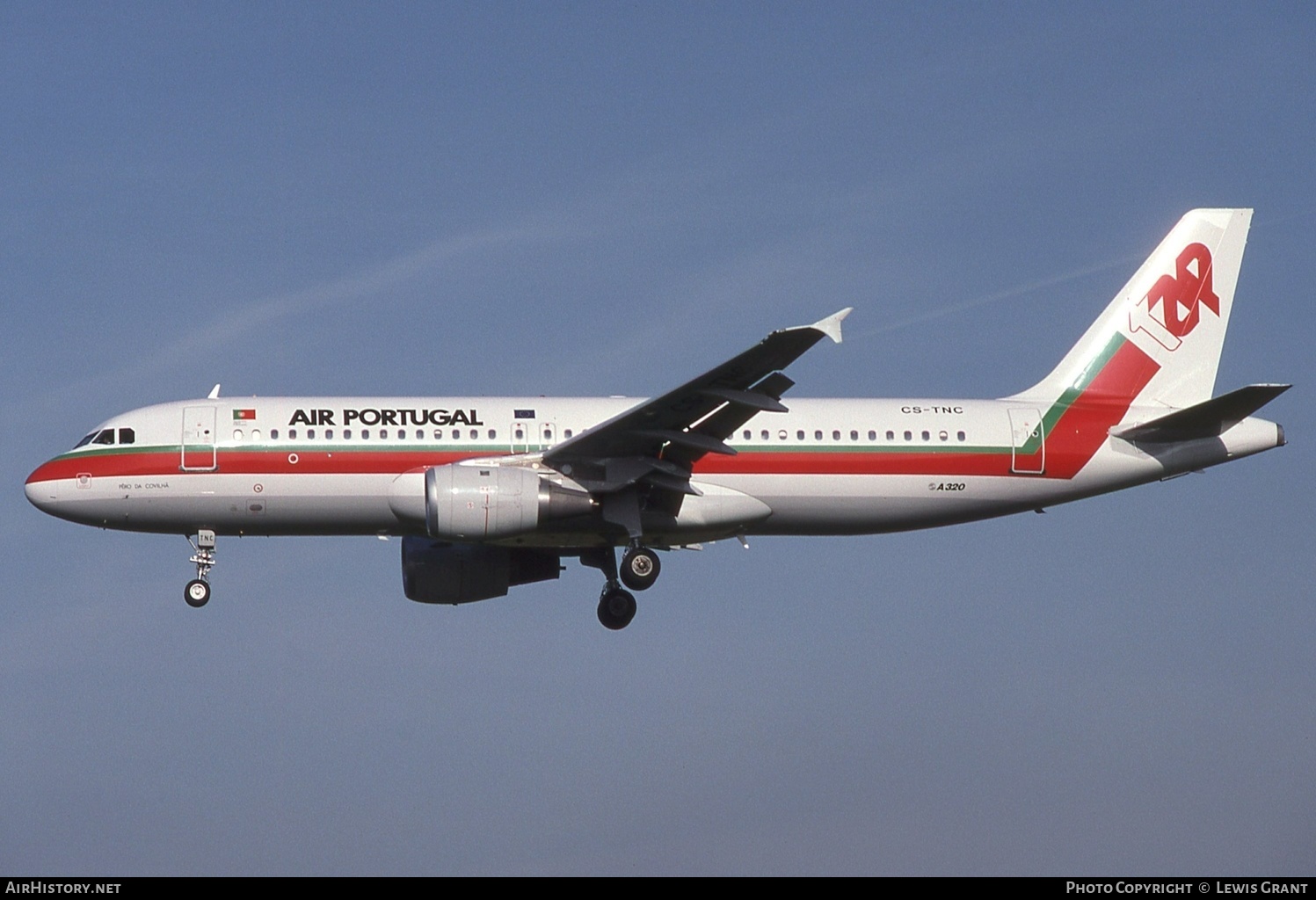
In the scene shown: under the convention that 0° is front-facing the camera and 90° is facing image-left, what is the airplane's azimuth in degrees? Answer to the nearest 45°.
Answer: approximately 90°
